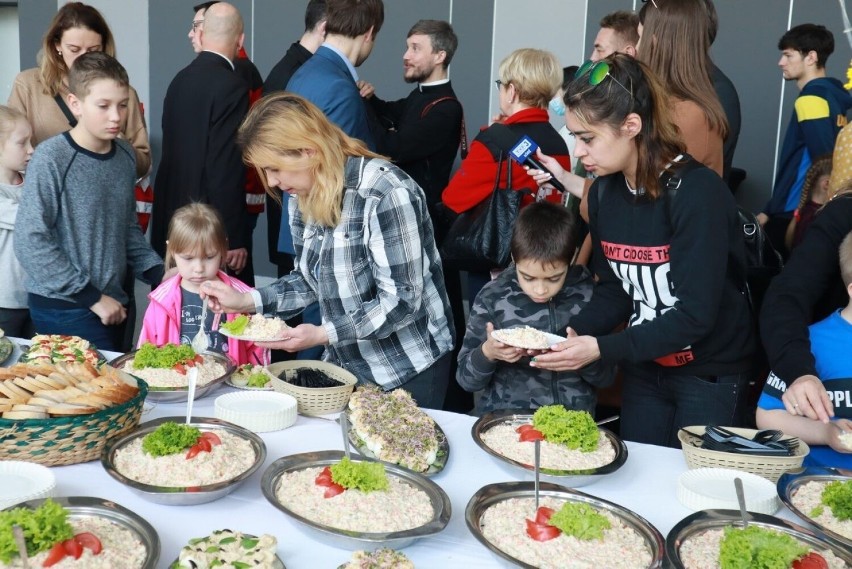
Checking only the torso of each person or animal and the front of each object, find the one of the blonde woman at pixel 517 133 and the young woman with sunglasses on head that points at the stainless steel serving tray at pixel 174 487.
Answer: the young woman with sunglasses on head

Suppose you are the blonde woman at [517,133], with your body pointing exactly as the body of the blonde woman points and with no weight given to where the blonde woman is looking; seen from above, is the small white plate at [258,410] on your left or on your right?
on your left

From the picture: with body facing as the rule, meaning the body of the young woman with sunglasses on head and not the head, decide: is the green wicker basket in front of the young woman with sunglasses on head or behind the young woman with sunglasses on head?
in front

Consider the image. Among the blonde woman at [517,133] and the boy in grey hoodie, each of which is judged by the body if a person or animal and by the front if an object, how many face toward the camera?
1

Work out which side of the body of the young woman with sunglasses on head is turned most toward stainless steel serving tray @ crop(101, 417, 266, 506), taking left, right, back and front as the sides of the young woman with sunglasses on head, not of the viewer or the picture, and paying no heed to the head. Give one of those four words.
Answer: front

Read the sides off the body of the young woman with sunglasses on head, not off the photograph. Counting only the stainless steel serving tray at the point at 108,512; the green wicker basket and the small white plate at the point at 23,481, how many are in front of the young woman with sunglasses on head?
3
